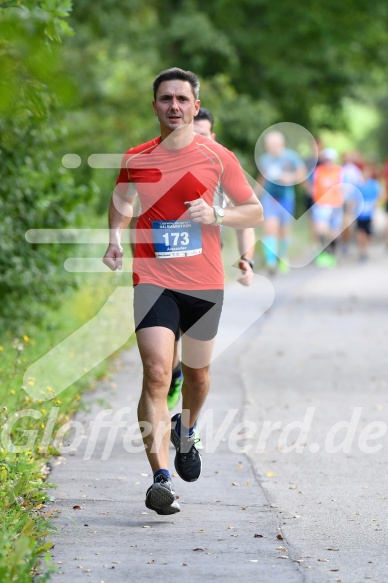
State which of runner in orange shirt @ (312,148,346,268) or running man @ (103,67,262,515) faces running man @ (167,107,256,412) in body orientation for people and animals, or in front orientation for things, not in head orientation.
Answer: the runner in orange shirt

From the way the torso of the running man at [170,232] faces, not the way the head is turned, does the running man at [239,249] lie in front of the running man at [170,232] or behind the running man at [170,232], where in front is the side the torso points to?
behind

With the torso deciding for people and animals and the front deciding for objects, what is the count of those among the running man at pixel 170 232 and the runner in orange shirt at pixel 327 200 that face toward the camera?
2

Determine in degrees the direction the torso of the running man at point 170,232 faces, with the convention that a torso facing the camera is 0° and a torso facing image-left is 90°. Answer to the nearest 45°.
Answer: approximately 0°

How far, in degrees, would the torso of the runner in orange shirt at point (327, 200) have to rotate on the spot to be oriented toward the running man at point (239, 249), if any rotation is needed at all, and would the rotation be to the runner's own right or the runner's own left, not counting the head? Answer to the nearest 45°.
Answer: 0° — they already face them

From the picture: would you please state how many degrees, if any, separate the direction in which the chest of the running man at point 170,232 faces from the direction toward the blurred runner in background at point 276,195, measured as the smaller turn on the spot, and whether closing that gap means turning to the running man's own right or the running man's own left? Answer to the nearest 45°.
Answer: approximately 180°

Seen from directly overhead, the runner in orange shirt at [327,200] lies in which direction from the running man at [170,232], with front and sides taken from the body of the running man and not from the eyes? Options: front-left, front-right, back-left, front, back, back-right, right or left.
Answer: back

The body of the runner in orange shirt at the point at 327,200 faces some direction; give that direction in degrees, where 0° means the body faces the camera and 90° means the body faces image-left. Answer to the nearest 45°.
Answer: approximately 0°
